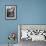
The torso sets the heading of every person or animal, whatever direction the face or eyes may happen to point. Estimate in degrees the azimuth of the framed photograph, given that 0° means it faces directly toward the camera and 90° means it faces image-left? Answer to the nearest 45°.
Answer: approximately 0°
